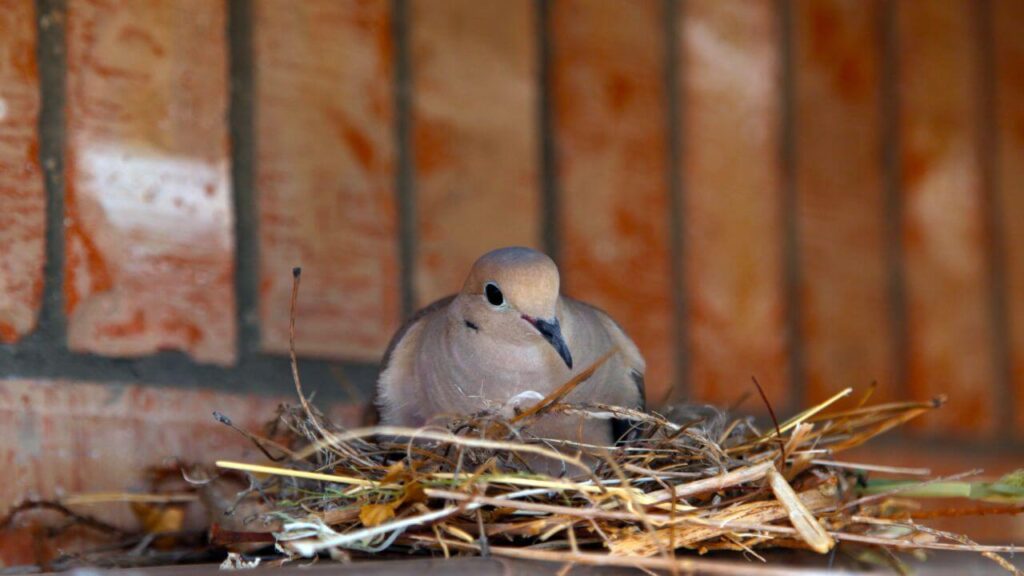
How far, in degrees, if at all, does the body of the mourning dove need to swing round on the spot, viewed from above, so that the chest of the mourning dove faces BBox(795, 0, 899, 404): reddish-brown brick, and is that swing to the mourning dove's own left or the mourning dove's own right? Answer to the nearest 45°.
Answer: approximately 135° to the mourning dove's own left

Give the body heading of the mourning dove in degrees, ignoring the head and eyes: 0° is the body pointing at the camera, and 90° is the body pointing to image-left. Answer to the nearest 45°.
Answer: approximately 0°

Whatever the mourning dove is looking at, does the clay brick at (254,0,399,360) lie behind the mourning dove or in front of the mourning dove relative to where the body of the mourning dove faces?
behind

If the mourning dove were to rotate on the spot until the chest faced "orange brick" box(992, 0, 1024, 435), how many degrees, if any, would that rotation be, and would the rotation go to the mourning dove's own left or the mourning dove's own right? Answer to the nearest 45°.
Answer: approximately 135° to the mourning dove's own left

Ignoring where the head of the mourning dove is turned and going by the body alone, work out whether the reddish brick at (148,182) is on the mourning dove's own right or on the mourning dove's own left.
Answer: on the mourning dove's own right

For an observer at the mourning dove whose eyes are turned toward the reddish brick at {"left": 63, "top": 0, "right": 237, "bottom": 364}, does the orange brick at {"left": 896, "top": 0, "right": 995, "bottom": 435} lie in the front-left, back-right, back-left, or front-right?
back-right

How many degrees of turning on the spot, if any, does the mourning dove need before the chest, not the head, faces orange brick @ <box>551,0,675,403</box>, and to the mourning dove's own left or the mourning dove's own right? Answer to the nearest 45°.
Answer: approximately 180°

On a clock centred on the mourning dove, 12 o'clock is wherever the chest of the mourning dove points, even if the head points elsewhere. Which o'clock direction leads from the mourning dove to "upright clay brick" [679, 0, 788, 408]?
The upright clay brick is roughly at 7 o'clock from the mourning dove.

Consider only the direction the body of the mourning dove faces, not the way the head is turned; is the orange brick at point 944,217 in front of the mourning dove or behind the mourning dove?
behind

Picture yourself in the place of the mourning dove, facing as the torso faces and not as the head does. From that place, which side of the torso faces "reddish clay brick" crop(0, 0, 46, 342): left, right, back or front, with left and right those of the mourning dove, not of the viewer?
right

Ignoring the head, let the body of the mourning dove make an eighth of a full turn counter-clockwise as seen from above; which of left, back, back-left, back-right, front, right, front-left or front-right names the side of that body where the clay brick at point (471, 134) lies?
back-left
